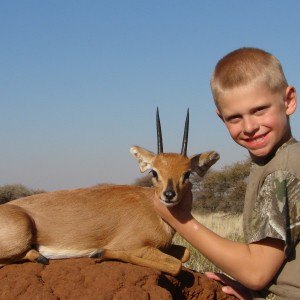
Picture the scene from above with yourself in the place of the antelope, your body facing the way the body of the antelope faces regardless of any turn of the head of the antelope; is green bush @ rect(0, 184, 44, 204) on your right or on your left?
on your left

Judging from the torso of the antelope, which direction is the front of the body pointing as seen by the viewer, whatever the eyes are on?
to the viewer's right

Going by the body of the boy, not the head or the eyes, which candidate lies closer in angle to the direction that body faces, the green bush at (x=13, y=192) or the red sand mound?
the red sand mound
